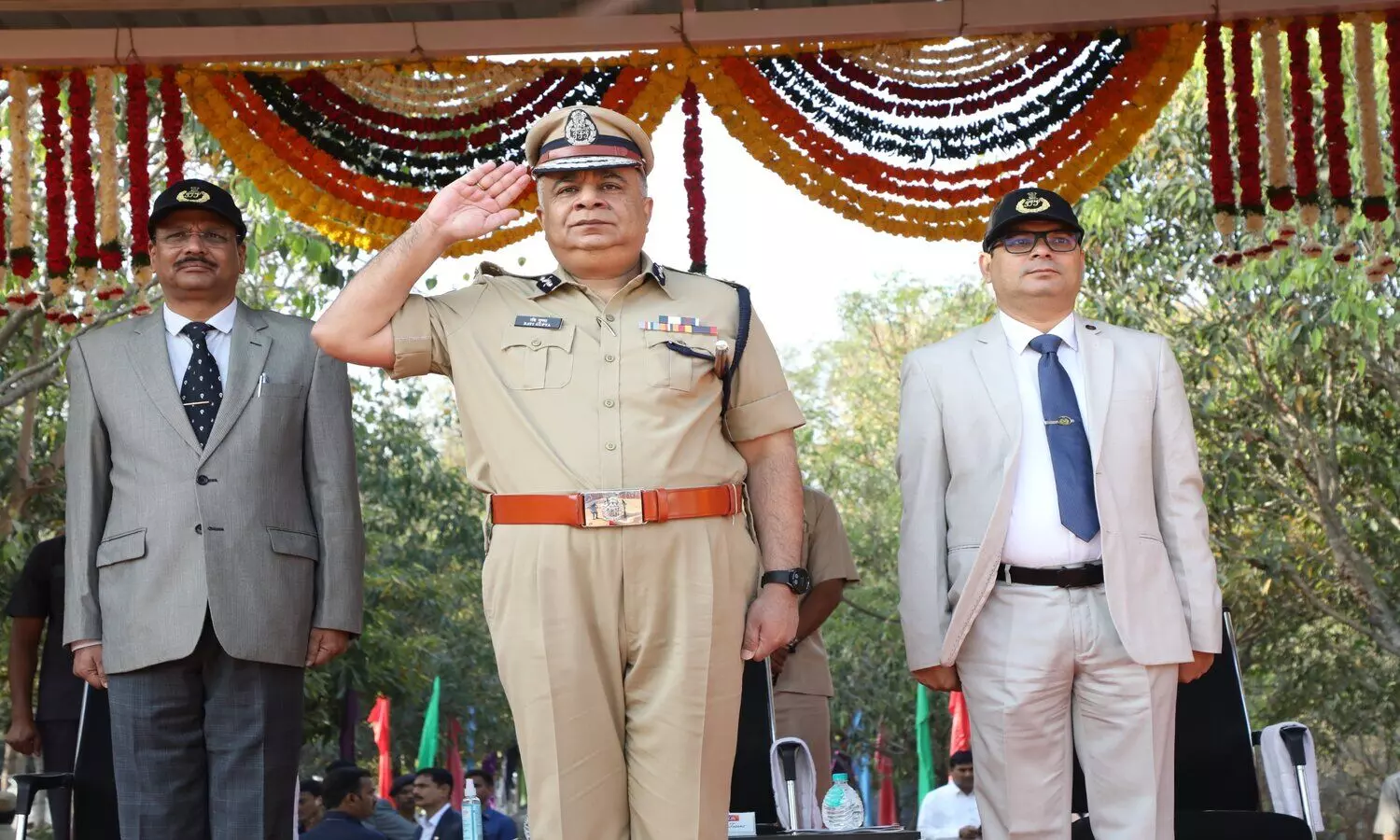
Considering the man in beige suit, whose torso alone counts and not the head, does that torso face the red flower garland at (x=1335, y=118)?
no

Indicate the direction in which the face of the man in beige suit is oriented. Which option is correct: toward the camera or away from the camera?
toward the camera

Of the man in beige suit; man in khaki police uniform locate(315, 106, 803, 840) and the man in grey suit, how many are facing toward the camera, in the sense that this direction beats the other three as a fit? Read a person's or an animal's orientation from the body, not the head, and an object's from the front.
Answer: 3

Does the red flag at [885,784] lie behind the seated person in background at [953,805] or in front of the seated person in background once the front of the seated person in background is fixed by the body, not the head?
behind

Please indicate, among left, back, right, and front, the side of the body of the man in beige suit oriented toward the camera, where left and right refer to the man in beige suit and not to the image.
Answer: front

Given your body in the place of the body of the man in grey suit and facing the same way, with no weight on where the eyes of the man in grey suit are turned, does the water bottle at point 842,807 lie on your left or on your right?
on your left

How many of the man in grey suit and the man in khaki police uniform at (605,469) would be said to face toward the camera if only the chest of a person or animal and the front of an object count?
2

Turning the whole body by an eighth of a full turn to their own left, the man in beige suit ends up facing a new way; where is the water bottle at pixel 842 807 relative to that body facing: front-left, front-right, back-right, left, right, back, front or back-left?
back

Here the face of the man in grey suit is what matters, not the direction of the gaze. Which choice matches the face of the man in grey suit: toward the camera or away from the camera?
toward the camera

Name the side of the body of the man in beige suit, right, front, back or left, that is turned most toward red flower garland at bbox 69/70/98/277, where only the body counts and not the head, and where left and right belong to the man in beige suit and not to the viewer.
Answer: right

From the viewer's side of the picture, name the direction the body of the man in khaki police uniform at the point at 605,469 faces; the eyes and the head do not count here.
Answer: toward the camera

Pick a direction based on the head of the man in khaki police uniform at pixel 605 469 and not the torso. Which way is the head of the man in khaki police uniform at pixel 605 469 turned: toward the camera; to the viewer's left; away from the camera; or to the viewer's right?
toward the camera
